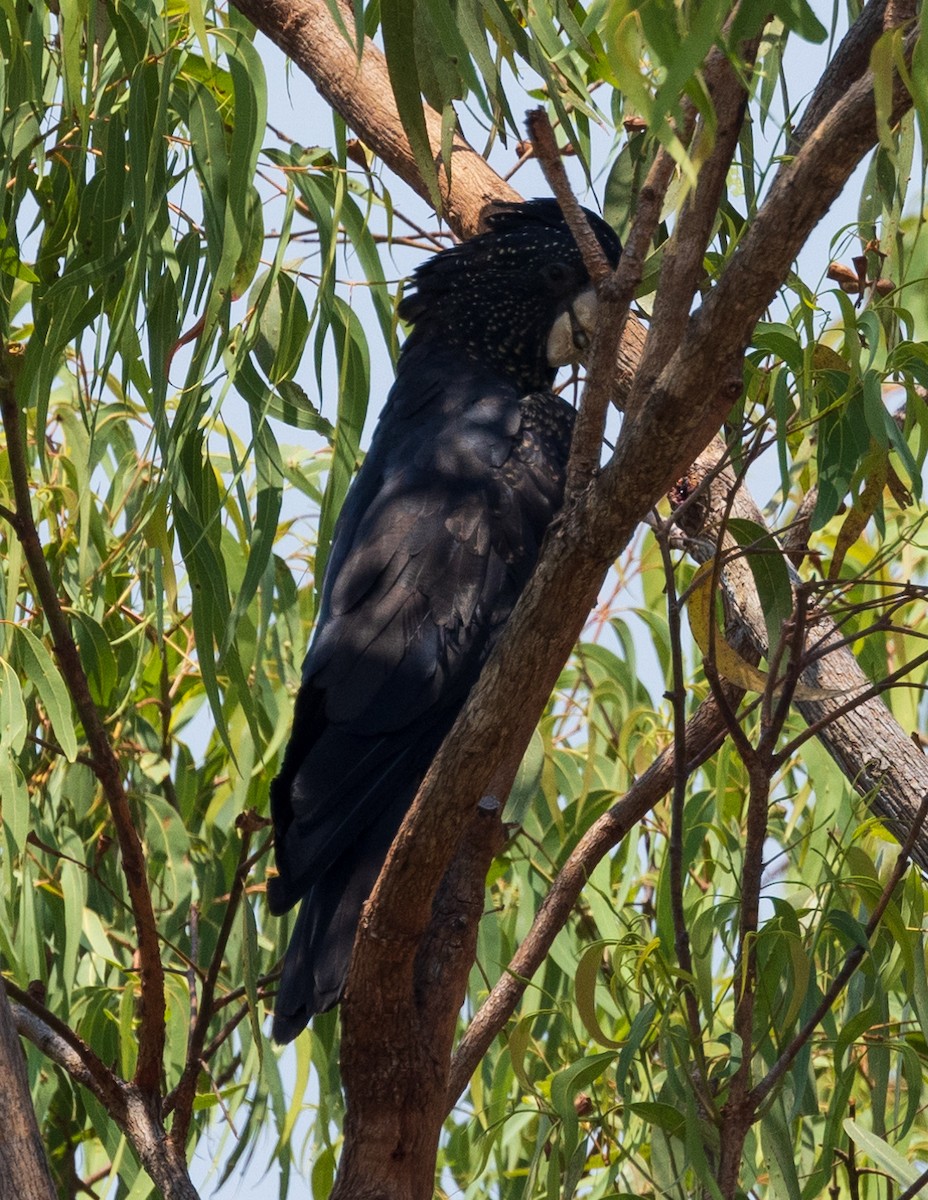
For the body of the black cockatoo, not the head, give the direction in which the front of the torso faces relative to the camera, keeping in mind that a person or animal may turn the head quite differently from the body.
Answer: to the viewer's right
